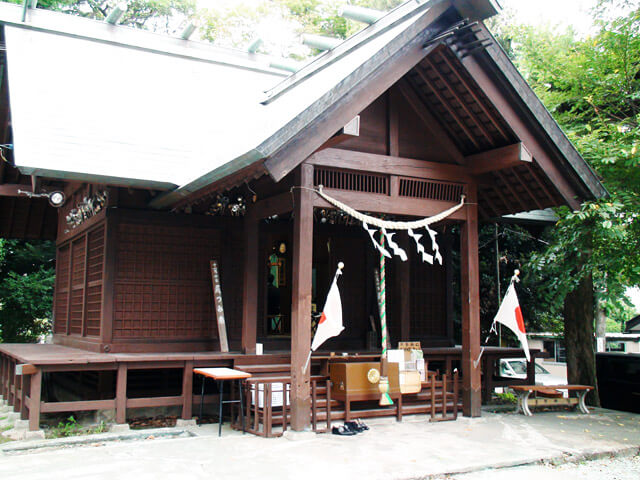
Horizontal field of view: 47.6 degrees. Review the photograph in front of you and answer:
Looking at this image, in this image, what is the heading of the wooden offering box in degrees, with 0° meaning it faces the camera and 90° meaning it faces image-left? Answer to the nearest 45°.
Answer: approximately 315°

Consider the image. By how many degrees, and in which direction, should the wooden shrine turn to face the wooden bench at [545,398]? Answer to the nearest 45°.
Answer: approximately 45° to its left

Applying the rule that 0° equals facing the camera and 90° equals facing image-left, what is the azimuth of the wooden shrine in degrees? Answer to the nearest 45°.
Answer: approximately 315°

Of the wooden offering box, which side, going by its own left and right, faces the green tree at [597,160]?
left
